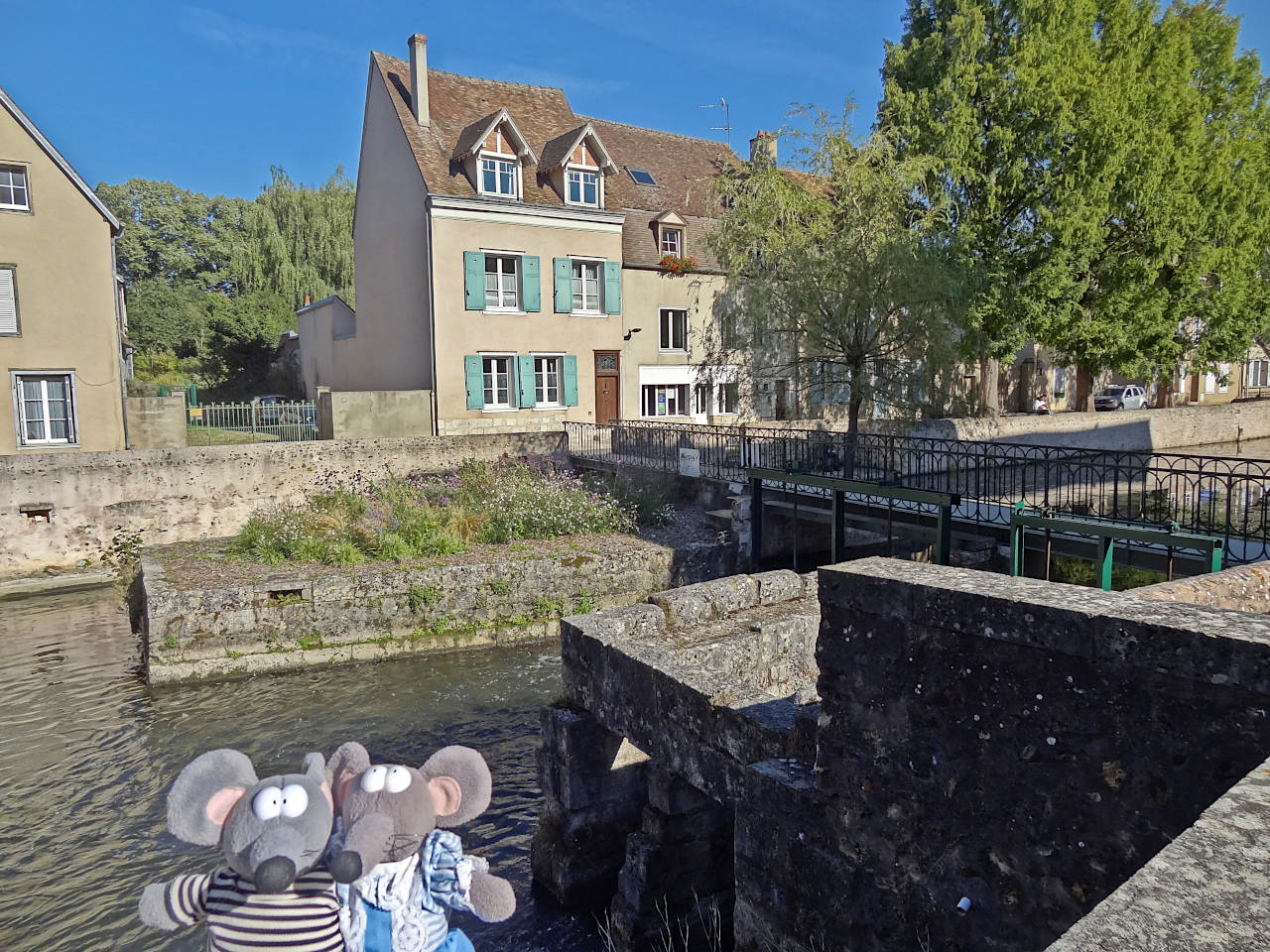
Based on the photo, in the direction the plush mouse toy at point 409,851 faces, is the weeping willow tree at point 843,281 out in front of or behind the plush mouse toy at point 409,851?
behind

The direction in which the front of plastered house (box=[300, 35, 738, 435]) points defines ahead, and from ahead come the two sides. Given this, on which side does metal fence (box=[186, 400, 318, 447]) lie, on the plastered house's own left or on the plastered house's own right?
on the plastered house's own right

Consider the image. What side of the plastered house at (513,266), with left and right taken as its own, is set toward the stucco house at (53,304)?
right

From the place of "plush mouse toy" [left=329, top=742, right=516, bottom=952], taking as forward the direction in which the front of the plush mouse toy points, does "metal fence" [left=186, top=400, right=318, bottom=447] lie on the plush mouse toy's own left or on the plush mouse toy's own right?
on the plush mouse toy's own right

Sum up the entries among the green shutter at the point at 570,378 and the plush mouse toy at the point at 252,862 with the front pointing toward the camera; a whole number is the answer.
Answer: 2

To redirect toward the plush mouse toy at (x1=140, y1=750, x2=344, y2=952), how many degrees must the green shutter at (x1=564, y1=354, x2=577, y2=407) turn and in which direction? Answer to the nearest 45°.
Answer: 0° — it already faces it

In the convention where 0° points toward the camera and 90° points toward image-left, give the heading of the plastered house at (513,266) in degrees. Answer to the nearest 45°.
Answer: approximately 315°

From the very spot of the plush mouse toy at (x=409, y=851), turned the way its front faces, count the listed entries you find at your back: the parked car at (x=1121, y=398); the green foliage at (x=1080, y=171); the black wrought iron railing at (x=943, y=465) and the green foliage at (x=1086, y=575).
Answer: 4

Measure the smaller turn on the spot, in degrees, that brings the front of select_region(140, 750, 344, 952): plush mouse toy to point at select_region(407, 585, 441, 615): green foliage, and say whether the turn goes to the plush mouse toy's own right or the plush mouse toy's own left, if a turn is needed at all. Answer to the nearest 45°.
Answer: approximately 180°
